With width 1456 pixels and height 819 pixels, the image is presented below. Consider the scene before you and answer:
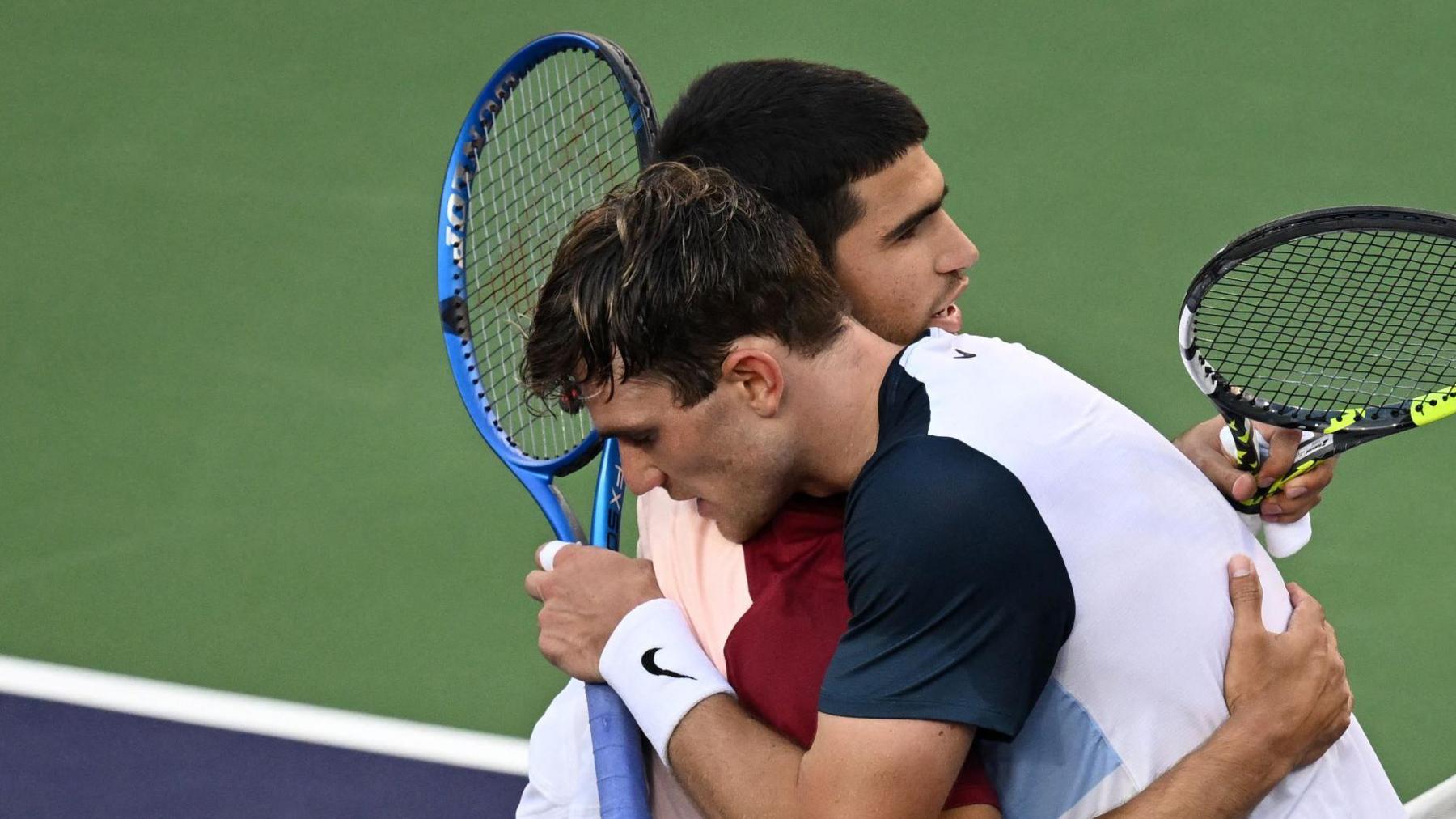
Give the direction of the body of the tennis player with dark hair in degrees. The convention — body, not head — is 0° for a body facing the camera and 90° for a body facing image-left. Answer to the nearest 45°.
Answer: approximately 270°

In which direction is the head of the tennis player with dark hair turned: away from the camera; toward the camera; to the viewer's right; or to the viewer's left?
to the viewer's right
